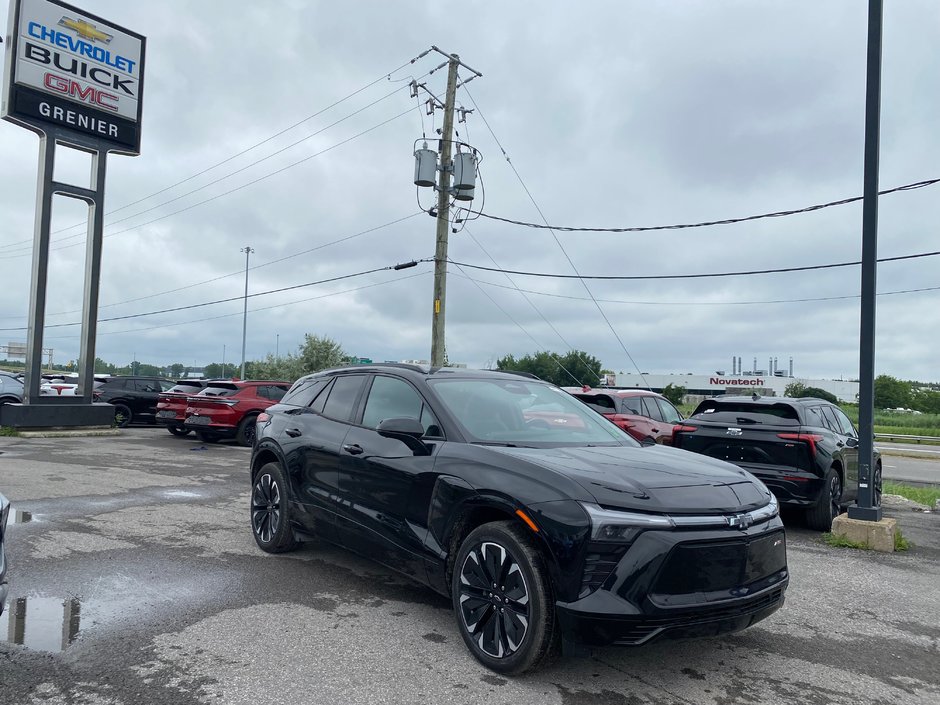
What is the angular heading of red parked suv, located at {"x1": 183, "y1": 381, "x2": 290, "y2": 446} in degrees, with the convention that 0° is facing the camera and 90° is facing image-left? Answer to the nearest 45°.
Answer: approximately 225°

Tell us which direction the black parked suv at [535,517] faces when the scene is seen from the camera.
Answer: facing the viewer and to the right of the viewer

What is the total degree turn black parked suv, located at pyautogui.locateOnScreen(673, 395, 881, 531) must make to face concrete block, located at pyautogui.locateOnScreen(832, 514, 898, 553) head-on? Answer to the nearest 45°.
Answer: approximately 90° to its right

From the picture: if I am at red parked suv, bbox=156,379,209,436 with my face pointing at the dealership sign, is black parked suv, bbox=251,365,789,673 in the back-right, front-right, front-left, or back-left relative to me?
back-left

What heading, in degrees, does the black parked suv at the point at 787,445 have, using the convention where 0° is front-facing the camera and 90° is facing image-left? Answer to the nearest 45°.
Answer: approximately 225°

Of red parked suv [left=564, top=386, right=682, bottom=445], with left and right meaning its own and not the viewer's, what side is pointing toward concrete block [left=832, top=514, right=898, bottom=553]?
right

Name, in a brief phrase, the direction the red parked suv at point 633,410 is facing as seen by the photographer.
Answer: facing away from the viewer and to the right of the viewer

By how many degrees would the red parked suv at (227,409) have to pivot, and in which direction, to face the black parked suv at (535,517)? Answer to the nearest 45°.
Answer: approximately 135° to its right

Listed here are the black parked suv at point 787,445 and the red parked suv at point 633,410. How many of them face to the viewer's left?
0

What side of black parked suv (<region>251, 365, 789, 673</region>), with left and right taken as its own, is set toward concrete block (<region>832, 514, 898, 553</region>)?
left

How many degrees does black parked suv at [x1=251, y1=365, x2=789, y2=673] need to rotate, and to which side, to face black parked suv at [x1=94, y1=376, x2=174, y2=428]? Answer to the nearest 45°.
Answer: approximately 180°

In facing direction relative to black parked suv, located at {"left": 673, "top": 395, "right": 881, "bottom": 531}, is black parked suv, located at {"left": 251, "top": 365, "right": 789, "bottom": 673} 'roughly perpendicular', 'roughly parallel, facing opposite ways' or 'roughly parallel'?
roughly perpendicular
